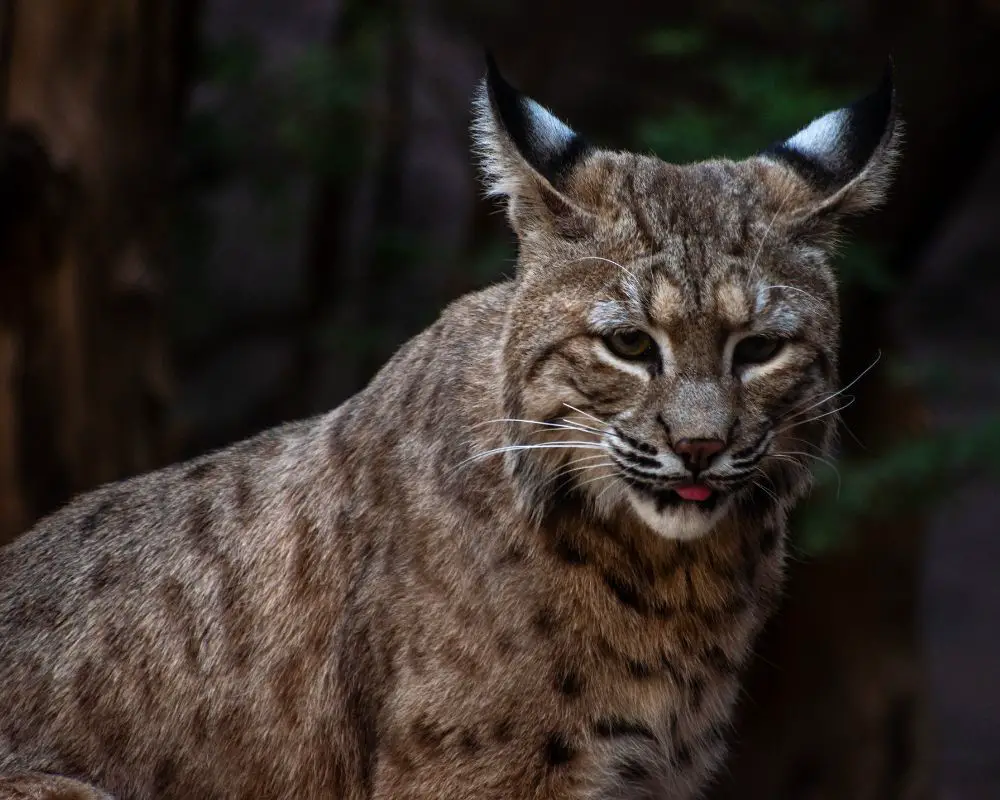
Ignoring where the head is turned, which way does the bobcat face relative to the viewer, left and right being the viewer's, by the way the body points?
facing the viewer and to the right of the viewer

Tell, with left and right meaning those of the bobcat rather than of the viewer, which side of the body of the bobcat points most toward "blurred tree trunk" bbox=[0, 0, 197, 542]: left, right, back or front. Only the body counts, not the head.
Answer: back
